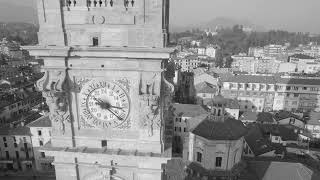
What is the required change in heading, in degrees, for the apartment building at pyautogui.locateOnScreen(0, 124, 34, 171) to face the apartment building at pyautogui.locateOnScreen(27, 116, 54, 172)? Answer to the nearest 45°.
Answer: approximately 45° to its left

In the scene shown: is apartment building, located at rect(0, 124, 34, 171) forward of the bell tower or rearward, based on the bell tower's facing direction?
rearward

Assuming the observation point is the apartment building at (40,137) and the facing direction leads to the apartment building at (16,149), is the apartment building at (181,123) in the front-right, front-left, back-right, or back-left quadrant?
back-right

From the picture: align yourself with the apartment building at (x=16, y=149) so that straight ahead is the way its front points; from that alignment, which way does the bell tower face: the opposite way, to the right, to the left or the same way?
the same way

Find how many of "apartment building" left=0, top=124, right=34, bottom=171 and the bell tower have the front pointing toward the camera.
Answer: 2

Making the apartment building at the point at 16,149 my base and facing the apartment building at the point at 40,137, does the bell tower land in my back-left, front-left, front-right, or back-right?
front-right

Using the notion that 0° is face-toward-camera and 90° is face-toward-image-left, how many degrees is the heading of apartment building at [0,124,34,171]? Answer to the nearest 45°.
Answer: approximately 0°

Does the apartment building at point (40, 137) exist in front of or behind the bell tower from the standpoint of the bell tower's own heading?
behind

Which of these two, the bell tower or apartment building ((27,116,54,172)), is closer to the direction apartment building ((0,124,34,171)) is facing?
the bell tower

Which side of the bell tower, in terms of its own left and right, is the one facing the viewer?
front

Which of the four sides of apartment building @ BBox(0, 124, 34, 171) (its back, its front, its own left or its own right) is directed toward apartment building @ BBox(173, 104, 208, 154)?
left
